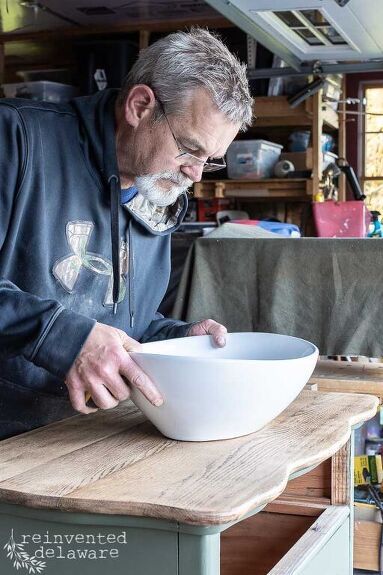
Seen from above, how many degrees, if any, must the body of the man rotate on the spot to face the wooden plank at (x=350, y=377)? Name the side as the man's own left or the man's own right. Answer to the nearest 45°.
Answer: approximately 90° to the man's own left

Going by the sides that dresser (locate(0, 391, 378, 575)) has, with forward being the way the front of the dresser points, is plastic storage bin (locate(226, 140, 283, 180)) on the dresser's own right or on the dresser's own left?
on the dresser's own left

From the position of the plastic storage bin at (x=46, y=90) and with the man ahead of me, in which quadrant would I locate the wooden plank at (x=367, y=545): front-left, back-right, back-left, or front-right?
front-left

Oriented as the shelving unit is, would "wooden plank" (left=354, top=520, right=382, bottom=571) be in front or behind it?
in front

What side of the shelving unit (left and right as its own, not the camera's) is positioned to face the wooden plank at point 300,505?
front

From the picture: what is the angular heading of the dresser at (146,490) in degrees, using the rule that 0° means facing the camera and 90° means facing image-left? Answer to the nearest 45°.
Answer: approximately 315°

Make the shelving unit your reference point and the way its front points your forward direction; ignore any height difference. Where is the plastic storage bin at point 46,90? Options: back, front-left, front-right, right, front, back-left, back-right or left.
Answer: right

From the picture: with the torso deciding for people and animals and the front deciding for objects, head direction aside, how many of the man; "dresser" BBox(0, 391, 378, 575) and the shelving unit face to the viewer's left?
0

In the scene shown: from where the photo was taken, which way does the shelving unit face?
toward the camera

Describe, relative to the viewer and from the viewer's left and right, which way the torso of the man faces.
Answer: facing the viewer and to the right of the viewer
